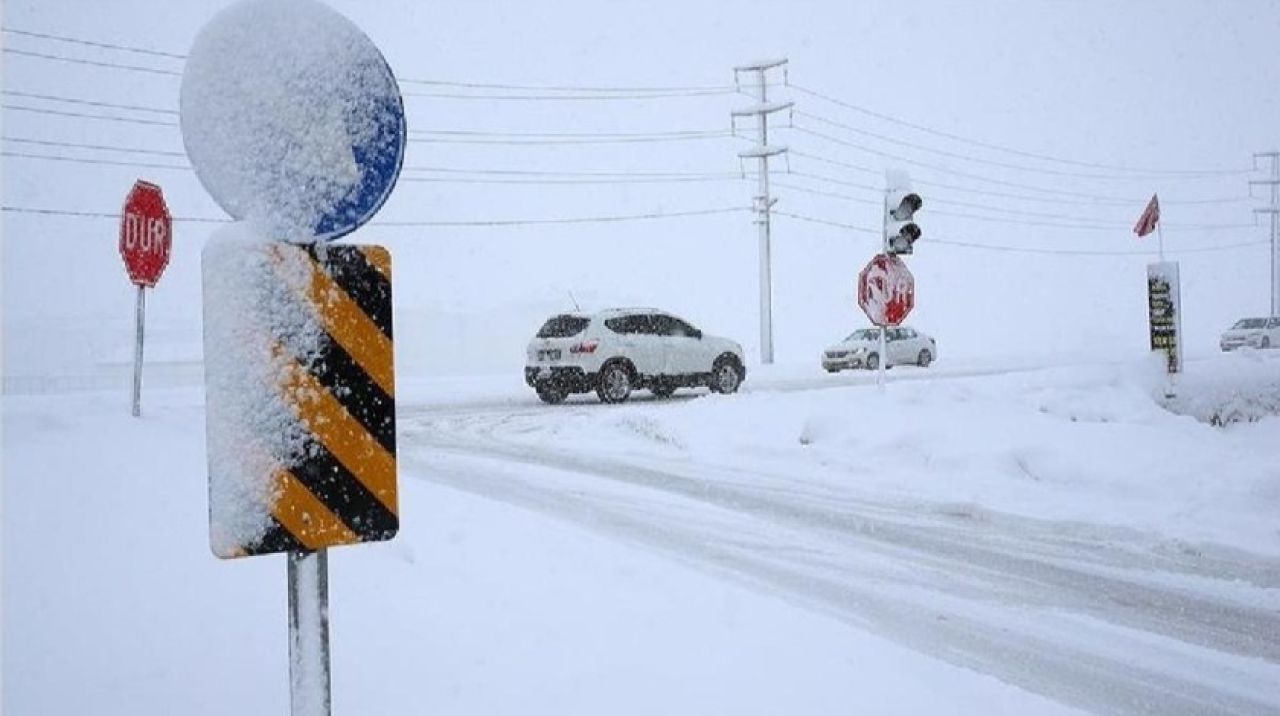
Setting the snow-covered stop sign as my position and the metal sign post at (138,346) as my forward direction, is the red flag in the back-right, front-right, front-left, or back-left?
back-right

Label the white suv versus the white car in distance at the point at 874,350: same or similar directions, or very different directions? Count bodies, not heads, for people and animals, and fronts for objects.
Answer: very different directions

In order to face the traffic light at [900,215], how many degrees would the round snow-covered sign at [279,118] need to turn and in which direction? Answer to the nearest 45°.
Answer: approximately 135° to its left

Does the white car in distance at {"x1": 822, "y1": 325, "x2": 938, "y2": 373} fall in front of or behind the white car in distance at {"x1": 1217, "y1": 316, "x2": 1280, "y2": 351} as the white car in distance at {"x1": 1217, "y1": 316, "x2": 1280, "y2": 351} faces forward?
in front

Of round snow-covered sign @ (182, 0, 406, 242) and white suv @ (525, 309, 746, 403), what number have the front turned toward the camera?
1

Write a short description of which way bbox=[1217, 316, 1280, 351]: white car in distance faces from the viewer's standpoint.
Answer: facing the viewer and to the left of the viewer

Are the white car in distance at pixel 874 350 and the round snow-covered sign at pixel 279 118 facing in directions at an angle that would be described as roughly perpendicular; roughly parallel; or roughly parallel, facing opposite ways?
roughly perpendicular

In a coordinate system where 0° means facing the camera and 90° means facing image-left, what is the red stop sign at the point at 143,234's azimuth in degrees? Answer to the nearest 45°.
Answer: approximately 315°

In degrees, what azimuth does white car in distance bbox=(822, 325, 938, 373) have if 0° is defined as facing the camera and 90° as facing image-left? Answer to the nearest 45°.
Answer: approximately 45°

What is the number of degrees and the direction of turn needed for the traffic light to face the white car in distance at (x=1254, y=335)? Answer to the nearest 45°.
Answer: approximately 90° to its left

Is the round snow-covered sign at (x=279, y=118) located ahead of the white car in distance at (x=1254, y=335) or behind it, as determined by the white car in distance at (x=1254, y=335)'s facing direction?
ahead

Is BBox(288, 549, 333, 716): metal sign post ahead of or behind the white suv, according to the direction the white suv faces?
behind

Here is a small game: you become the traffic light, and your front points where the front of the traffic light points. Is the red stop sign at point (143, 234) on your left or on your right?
on your right

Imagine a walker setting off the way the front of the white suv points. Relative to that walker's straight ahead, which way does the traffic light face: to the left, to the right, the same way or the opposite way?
to the right

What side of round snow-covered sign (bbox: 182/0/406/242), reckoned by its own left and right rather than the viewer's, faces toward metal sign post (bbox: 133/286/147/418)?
back

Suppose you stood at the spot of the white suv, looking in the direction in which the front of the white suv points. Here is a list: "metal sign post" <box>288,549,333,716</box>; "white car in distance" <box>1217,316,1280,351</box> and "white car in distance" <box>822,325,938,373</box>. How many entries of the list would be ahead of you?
2

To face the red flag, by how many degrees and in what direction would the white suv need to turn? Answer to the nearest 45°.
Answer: approximately 45° to its right
